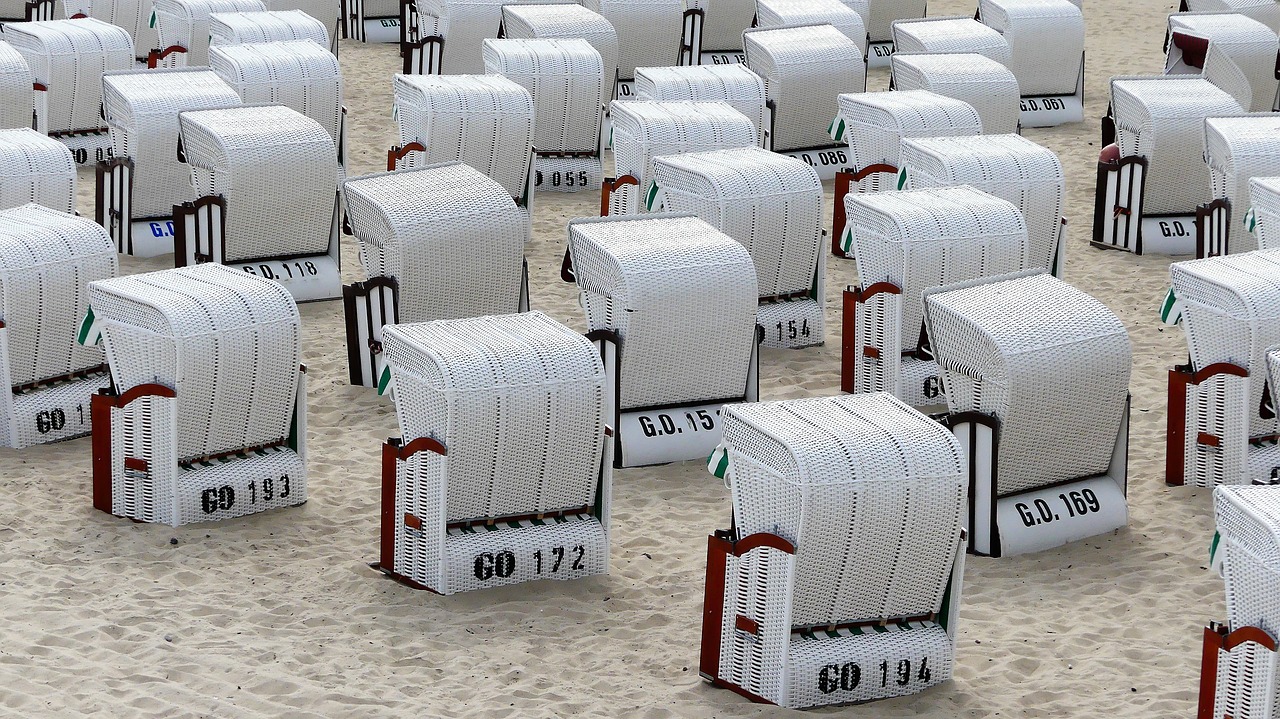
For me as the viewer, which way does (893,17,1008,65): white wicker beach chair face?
facing away from the viewer and to the left of the viewer

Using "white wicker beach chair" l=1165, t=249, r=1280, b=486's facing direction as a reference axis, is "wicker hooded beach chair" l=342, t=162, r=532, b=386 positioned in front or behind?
in front

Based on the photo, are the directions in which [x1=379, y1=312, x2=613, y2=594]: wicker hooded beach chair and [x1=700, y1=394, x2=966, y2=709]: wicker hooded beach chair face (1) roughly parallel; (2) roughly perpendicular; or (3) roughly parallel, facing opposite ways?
roughly parallel

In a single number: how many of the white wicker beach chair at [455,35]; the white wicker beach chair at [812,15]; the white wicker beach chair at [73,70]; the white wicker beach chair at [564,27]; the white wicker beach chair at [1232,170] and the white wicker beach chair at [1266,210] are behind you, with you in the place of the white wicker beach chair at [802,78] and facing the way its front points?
2

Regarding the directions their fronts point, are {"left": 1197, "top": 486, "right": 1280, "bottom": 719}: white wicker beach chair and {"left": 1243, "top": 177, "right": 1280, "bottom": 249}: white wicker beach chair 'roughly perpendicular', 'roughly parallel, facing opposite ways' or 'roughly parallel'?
roughly parallel

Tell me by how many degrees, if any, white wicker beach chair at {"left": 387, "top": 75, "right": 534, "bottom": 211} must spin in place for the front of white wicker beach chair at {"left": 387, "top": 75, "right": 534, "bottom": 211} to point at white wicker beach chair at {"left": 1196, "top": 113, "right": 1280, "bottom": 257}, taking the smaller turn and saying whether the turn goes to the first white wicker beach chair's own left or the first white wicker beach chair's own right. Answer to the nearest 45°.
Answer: approximately 135° to the first white wicker beach chair's own right

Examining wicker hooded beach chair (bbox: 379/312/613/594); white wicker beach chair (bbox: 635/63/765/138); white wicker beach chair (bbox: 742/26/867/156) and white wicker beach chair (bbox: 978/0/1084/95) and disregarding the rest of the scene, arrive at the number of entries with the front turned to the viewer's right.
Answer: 0

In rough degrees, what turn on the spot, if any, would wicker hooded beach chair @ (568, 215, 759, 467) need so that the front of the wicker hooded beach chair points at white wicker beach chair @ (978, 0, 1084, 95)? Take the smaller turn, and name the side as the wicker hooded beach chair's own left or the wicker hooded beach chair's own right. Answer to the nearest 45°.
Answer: approximately 45° to the wicker hooded beach chair's own right

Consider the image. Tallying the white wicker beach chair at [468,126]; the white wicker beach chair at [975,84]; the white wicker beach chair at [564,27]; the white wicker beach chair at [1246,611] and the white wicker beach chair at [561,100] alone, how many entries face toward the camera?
0

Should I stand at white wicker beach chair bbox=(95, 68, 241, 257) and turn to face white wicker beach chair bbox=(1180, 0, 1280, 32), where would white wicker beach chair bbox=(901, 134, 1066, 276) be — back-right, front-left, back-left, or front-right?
front-right

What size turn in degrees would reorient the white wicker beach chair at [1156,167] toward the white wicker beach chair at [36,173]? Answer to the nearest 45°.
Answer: approximately 90° to its left

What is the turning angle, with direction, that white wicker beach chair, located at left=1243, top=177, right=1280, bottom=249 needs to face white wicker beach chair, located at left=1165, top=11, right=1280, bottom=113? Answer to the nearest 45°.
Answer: approximately 45° to its right

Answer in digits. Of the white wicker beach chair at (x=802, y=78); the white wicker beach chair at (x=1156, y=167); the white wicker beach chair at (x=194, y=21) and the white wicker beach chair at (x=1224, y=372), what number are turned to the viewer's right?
0

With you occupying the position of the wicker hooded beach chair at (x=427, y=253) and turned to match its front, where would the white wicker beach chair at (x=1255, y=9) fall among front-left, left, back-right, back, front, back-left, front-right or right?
right

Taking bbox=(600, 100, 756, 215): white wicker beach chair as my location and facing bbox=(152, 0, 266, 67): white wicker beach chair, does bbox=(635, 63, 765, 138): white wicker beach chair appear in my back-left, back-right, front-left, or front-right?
front-right

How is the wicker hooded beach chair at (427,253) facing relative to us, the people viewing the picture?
facing away from the viewer and to the left of the viewer

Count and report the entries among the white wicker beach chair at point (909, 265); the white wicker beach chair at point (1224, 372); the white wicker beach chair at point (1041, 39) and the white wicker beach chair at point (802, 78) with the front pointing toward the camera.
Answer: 0

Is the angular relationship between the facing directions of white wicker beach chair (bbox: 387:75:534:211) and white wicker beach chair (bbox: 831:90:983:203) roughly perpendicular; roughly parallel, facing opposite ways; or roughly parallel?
roughly parallel
